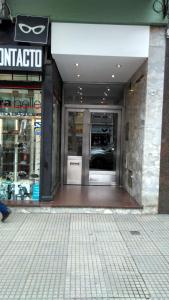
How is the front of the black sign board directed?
toward the camera

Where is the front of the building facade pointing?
toward the camera

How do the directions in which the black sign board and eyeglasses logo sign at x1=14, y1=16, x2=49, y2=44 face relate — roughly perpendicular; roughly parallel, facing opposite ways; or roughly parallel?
roughly parallel
